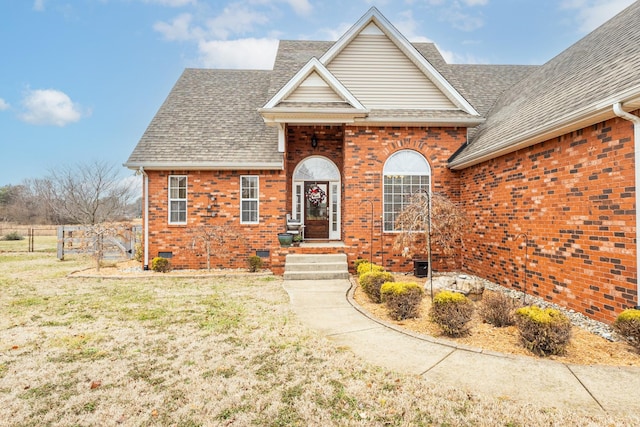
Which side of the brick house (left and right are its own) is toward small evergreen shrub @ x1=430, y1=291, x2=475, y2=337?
front

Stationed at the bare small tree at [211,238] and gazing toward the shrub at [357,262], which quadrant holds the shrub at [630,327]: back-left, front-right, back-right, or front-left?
front-right

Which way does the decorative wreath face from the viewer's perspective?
toward the camera

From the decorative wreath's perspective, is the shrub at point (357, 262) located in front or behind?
in front

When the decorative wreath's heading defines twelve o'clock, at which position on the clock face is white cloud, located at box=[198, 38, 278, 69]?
The white cloud is roughly at 5 o'clock from the decorative wreath.

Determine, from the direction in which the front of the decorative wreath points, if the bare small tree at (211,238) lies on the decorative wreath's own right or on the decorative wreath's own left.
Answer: on the decorative wreath's own right

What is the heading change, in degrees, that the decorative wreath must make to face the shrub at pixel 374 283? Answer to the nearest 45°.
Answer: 0° — it already faces it

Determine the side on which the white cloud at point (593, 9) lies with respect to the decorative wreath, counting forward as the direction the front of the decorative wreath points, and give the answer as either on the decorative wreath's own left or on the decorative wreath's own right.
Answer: on the decorative wreath's own left

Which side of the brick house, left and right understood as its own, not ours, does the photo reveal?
front

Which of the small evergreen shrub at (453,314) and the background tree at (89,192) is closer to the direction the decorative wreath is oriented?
the small evergreen shrub

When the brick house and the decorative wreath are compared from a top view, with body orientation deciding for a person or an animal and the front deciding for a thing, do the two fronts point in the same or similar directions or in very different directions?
same or similar directions
